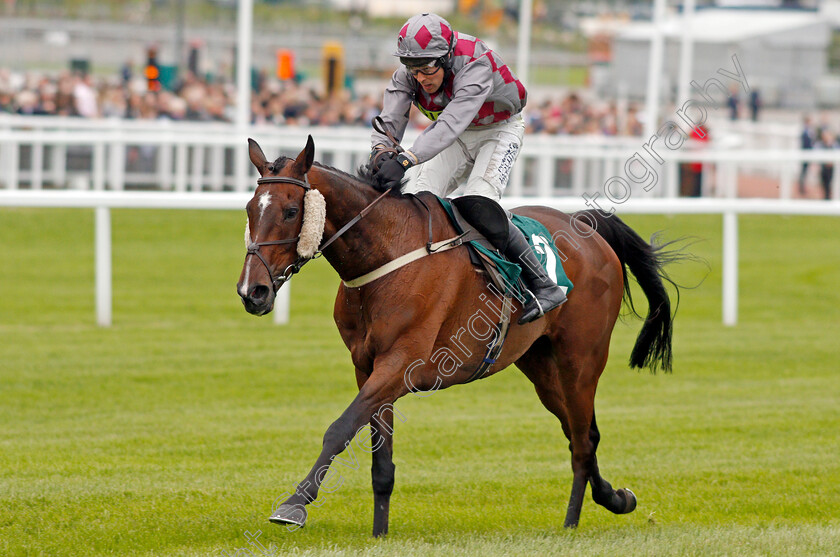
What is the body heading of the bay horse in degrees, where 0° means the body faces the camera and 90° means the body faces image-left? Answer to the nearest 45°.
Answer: approximately 45°

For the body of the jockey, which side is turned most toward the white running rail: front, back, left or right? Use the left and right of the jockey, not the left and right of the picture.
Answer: right

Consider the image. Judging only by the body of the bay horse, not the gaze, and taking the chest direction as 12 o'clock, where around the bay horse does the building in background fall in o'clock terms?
The building in background is roughly at 5 o'clock from the bay horse.

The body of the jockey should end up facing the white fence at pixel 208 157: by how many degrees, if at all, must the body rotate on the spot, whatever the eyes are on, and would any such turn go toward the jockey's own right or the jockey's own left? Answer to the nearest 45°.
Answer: approximately 135° to the jockey's own right

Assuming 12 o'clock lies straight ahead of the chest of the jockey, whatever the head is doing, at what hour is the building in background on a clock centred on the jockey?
The building in background is roughly at 5 o'clock from the jockey.

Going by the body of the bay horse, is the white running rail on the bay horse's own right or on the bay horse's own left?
on the bay horse's own right
